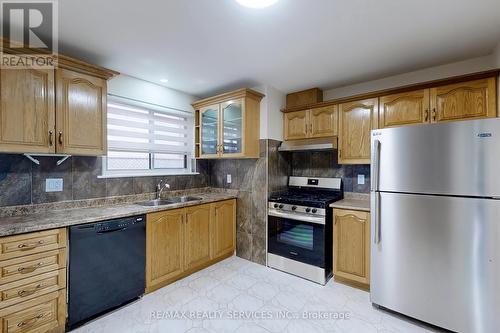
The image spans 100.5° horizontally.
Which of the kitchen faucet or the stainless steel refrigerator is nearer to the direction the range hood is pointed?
the kitchen faucet

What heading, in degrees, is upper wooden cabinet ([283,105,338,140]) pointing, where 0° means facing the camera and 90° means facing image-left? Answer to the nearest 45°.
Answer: approximately 45°

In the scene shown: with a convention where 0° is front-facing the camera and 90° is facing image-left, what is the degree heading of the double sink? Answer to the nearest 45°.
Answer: approximately 315°

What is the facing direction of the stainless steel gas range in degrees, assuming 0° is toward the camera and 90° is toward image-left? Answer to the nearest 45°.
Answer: approximately 45°

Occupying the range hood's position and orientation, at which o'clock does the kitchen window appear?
The kitchen window is roughly at 1 o'clock from the range hood.

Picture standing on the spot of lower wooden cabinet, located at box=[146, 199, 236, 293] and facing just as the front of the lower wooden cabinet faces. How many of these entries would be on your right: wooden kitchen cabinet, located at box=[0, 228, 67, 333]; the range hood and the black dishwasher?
2

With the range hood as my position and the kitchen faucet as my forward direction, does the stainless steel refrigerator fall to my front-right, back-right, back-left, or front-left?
back-left

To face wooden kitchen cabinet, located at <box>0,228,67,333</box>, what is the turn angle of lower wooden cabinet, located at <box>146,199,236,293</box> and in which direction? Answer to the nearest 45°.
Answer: approximately 90° to its right
